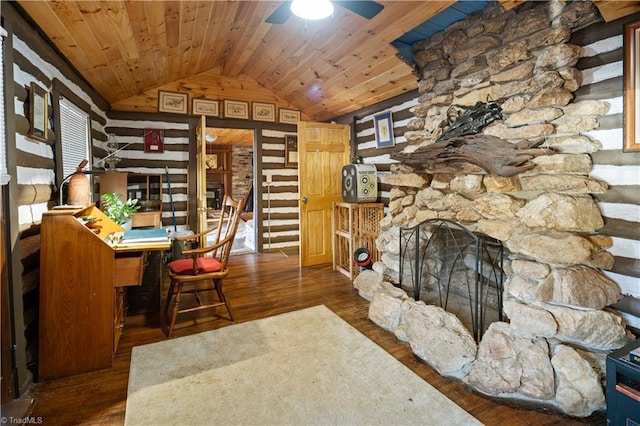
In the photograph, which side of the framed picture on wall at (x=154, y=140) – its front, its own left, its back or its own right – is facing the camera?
front

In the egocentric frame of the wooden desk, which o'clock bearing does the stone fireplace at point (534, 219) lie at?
The stone fireplace is roughly at 1 o'clock from the wooden desk.

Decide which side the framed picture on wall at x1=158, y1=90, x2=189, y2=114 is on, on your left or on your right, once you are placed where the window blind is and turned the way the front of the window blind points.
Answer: on your left

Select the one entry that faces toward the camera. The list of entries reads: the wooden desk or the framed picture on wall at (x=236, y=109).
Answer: the framed picture on wall

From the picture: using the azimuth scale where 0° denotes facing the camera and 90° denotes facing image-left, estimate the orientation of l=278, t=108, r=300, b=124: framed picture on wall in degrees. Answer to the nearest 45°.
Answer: approximately 0°

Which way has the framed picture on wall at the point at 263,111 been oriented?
toward the camera

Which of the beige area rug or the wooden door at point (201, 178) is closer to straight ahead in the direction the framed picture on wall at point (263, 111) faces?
the beige area rug

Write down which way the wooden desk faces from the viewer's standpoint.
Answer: facing to the right of the viewer

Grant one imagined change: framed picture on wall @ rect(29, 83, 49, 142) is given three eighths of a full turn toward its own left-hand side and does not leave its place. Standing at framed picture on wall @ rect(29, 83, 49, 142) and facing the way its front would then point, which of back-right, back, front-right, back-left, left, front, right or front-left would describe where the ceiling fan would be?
back-right

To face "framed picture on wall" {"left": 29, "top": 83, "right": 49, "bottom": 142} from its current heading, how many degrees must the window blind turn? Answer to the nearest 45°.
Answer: approximately 45° to its right

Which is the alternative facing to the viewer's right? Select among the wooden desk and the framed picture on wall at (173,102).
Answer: the wooden desk

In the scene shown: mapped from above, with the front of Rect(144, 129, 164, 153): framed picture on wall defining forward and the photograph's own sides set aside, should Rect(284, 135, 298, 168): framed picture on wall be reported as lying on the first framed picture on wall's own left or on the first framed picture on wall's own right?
on the first framed picture on wall's own left

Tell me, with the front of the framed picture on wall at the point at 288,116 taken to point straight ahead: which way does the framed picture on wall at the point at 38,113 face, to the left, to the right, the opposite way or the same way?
to the left
